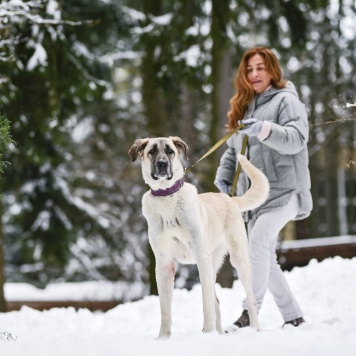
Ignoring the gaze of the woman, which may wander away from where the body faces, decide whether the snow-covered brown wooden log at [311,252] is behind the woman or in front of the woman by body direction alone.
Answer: behind

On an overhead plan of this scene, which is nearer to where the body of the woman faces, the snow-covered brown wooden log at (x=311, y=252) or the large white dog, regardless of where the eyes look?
the large white dog

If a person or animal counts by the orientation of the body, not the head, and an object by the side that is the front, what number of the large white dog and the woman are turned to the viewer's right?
0

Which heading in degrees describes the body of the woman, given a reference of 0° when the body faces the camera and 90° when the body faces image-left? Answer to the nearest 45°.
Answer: approximately 45°

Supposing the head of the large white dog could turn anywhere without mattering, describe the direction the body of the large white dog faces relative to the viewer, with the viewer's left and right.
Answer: facing the viewer and to the left of the viewer

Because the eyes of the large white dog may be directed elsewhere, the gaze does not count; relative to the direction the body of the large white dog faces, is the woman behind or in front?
behind

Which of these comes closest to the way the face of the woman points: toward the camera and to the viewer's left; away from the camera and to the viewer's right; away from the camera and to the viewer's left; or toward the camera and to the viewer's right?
toward the camera and to the viewer's left
